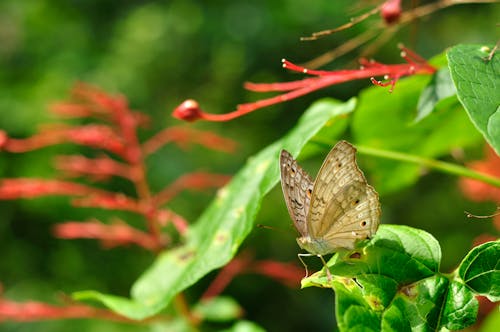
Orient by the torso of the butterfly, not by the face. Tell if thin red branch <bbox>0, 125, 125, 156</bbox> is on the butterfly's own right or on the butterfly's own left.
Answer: on the butterfly's own right

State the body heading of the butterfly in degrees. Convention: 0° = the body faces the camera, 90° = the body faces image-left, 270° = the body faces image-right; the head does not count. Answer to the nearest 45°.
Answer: approximately 45°
